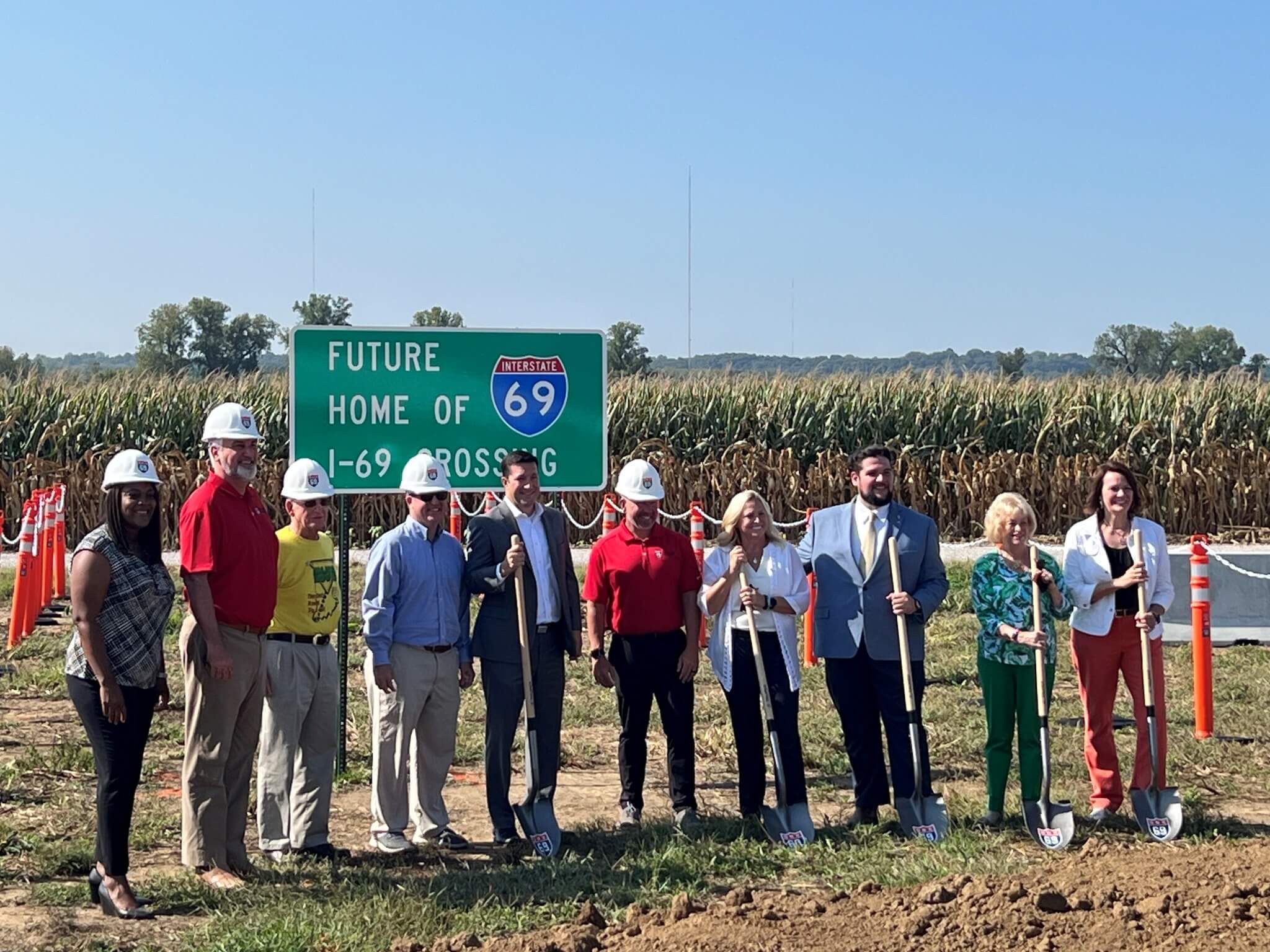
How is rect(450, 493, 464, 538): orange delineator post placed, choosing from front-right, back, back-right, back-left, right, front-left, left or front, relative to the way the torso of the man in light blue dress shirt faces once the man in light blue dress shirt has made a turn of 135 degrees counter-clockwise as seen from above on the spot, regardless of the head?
front

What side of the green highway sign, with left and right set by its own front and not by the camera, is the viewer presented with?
front

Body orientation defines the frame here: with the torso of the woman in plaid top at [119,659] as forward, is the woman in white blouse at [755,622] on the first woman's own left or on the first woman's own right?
on the first woman's own left

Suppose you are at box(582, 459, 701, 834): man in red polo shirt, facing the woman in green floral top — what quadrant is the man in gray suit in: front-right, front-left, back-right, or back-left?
back-right

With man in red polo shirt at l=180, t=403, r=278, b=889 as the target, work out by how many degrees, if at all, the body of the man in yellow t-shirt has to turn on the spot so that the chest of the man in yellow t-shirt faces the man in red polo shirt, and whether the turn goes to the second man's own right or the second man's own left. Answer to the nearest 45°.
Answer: approximately 90° to the second man's own right

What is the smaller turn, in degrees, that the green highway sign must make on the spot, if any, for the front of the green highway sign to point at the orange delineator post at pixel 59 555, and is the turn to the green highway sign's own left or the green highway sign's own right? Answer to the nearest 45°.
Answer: approximately 135° to the green highway sign's own right

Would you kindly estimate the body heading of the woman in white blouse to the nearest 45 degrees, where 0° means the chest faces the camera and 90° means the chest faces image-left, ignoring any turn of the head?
approximately 0°

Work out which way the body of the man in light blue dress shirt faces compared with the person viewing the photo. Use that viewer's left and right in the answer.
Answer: facing the viewer and to the right of the viewer

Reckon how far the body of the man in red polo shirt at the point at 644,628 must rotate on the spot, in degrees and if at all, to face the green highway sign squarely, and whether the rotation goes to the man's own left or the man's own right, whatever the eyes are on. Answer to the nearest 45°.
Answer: approximately 135° to the man's own right

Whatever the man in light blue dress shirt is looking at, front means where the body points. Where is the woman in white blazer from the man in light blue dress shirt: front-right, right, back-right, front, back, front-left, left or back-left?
front-left

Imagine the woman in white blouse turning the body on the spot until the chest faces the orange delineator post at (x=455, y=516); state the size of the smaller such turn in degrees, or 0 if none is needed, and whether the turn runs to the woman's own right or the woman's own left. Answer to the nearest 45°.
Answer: approximately 180°

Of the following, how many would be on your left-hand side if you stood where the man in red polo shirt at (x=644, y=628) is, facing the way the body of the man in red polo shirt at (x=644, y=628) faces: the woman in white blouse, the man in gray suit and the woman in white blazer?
2

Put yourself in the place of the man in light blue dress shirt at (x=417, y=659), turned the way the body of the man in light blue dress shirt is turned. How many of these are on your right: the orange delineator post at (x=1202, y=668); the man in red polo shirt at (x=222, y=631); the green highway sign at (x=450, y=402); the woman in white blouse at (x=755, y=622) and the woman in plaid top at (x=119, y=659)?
2

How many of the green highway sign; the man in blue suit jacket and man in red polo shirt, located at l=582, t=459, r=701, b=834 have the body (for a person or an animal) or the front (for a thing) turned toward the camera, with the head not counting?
3

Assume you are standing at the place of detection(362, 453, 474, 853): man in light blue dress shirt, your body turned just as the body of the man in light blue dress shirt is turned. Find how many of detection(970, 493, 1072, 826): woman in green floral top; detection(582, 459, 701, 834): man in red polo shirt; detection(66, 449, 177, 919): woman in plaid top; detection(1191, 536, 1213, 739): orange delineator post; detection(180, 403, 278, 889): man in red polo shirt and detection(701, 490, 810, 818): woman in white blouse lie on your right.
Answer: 2

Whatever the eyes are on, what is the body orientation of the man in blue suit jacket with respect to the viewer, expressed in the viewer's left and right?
facing the viewer
